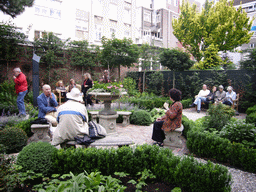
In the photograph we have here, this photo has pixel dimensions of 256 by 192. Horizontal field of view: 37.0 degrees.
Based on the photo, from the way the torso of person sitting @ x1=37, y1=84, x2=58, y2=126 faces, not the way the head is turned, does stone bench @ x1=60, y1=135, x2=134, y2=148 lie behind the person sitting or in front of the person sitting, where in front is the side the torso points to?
in front

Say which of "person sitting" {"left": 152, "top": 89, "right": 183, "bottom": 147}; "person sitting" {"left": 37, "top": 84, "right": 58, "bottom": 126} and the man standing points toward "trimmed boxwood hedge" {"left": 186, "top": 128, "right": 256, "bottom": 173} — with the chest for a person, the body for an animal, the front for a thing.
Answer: "person sitting" {"left": 37, "top": 84, "right": 58, "bottom": 126}

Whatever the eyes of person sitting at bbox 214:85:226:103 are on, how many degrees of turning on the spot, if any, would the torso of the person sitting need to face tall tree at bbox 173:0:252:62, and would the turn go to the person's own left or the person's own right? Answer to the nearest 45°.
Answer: approximately 135° to the person's own right

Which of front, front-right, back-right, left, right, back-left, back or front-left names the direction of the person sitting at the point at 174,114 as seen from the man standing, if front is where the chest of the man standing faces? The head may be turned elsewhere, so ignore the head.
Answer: back-left

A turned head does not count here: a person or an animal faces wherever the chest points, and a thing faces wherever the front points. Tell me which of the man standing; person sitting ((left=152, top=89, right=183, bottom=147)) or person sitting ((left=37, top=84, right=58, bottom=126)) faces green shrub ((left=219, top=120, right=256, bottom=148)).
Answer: person sitting ((left=37, top=84, right=58, bottom=126))

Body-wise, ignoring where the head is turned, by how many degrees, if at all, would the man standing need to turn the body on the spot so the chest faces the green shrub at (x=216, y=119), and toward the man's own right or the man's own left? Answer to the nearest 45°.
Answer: approximately 135° to the man's own left

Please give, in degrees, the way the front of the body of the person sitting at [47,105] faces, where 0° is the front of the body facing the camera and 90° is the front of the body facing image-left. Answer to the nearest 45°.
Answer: approximately 315°

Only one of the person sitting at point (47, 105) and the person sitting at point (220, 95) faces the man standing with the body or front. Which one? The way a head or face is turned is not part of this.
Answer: the person sitting at point (220, 95)

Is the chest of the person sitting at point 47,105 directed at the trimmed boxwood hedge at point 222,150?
yes
